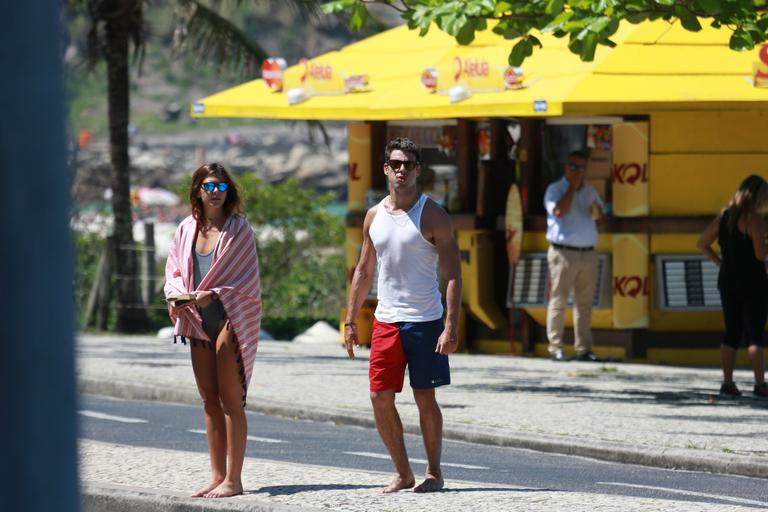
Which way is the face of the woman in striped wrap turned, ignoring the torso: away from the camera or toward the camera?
toward the camera

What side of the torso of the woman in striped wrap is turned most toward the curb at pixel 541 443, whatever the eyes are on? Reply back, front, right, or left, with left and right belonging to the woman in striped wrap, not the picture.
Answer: back

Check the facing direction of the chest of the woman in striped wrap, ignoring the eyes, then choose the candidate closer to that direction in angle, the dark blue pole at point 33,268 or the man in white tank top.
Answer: the dark blue pole

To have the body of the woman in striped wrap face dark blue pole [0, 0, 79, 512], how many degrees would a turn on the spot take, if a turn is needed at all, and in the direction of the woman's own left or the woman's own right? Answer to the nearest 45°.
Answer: approximately 45° to the woman's own left

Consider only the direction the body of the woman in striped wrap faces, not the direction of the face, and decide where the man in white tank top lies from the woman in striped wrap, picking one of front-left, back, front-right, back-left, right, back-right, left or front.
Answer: back-left

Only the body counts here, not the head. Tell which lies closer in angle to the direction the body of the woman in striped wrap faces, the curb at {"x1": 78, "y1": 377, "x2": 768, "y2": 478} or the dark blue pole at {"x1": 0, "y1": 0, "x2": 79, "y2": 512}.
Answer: the dark blue pole

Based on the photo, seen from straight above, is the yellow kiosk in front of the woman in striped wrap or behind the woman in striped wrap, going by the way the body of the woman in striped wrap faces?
behind

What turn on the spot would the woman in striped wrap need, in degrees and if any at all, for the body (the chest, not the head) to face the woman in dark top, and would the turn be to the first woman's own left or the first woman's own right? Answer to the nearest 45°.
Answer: approximately 180°

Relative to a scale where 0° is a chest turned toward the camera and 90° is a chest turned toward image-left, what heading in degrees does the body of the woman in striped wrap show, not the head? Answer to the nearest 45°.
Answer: approximately 45°
